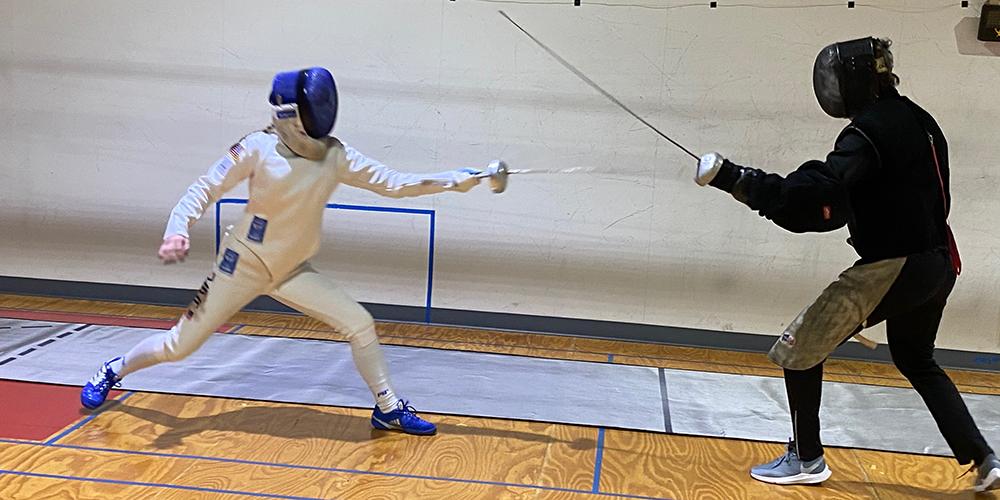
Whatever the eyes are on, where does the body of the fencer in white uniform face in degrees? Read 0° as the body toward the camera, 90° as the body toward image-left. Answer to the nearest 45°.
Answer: approximately 315°
